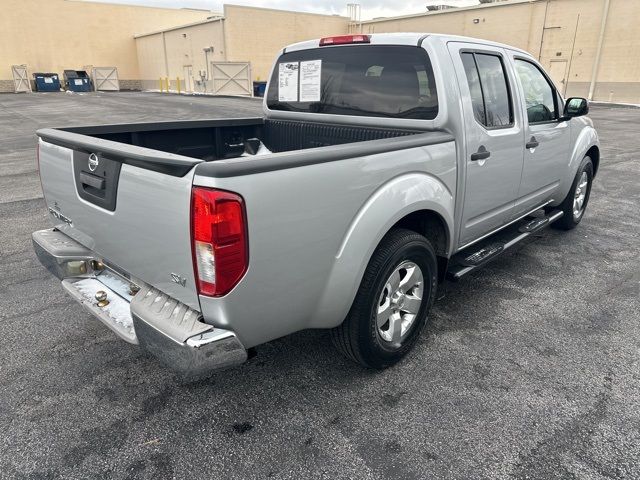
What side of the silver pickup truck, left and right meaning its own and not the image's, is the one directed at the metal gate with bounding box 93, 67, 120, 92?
left

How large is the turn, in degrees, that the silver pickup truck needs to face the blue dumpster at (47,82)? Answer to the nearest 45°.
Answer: approximately 90° to its left

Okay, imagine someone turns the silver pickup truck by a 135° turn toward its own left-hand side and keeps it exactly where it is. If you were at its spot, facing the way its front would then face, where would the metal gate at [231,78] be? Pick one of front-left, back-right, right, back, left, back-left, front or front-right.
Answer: right

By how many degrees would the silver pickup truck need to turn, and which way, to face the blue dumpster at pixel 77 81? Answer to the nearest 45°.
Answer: approximately 90° to its left

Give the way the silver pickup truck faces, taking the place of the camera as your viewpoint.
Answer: facing away from the viewer and to the right of the viewer
